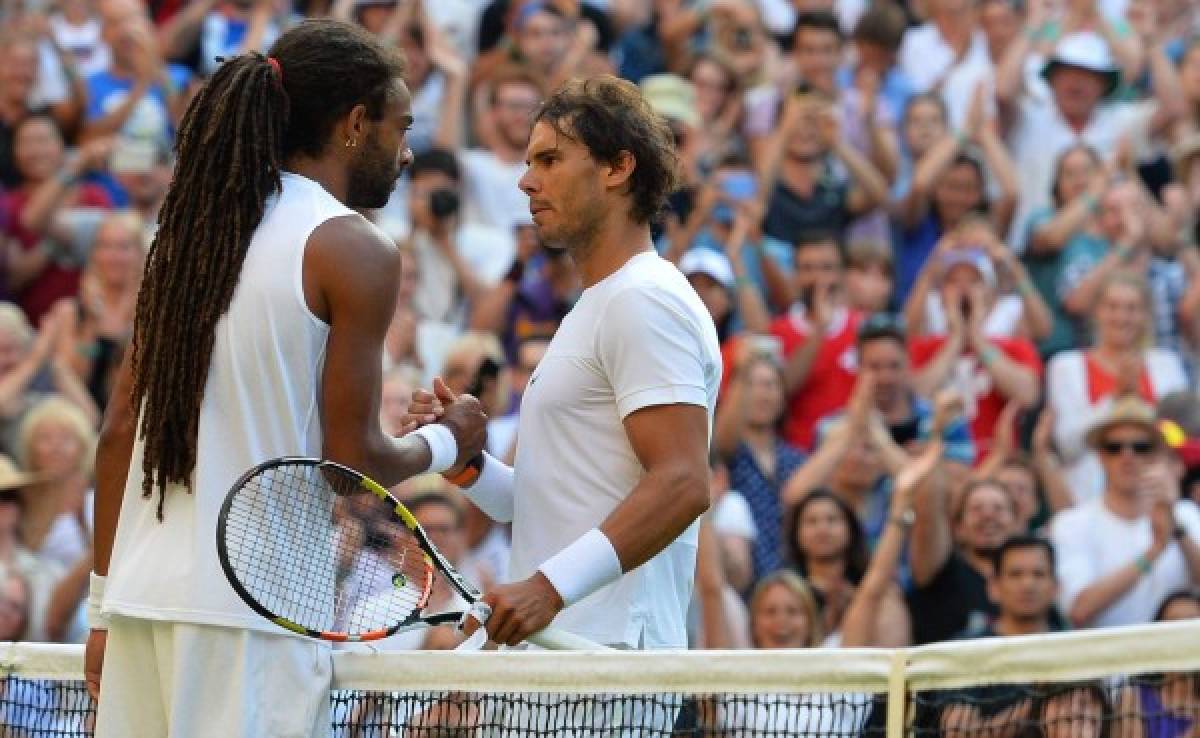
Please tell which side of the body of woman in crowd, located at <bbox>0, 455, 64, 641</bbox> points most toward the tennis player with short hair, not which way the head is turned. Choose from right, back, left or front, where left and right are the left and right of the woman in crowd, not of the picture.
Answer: front

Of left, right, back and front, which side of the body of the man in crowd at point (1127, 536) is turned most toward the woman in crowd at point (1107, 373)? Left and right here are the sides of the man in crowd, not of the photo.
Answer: back

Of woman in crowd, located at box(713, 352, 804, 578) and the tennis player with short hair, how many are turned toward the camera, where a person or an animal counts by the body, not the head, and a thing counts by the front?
1

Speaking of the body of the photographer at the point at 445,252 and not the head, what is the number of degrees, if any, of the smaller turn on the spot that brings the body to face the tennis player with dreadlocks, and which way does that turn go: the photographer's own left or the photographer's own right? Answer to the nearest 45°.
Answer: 0° — they already face them

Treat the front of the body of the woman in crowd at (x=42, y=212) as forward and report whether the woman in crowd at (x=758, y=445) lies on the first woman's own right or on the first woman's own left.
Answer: on the first woman's own left

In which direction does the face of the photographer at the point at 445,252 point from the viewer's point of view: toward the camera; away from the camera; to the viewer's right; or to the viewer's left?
toward the camera

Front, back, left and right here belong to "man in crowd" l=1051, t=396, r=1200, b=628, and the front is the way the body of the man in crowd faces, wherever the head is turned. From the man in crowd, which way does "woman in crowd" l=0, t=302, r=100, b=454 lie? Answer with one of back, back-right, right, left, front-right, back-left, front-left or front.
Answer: right

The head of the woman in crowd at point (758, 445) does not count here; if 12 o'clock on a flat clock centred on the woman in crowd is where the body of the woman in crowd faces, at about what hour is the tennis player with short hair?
The tennis player with short hair is roughly at 12 o'clock from the woman in crowd.

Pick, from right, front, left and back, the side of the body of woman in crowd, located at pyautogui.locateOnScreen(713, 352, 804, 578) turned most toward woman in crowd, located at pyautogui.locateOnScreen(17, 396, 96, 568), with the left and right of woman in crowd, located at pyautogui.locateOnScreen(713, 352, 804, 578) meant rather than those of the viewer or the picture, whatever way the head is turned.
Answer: right

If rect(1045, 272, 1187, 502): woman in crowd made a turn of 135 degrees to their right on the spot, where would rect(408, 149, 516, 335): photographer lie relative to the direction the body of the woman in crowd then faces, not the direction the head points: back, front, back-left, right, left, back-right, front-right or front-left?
front-left

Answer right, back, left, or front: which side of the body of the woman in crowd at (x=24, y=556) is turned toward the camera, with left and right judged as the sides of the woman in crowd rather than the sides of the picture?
front

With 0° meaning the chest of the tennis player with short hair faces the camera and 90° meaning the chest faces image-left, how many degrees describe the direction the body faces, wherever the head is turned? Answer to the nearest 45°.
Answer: approximately 90°

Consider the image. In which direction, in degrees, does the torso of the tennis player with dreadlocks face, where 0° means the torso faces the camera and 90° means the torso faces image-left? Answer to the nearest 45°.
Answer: approximately 225°

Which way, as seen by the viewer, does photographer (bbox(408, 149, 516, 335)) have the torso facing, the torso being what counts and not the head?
toward the camera

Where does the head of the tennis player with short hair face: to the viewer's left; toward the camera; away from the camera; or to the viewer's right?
to the viewer's left

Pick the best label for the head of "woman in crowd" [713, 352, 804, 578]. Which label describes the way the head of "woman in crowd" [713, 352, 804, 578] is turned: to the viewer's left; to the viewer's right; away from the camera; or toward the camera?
toward the camera
